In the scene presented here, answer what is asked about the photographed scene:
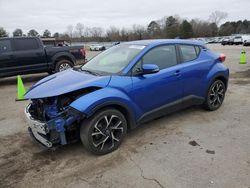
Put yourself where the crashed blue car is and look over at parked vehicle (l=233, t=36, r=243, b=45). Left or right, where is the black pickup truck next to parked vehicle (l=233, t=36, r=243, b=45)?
left

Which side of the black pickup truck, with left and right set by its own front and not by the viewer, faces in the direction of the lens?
left

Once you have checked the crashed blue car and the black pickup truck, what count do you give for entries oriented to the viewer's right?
0

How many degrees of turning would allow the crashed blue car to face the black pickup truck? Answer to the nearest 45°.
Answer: approximately 90° to its right

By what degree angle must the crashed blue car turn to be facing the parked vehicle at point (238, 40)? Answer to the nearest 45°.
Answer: approximately 180°

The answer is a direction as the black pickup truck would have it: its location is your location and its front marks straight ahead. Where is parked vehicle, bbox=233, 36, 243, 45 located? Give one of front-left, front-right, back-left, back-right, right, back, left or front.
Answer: back-right

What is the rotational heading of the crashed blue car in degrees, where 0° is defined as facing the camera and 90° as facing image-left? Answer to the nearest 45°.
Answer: approximately 45°

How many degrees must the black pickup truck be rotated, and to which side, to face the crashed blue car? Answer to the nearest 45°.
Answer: approximately 90° to its left
